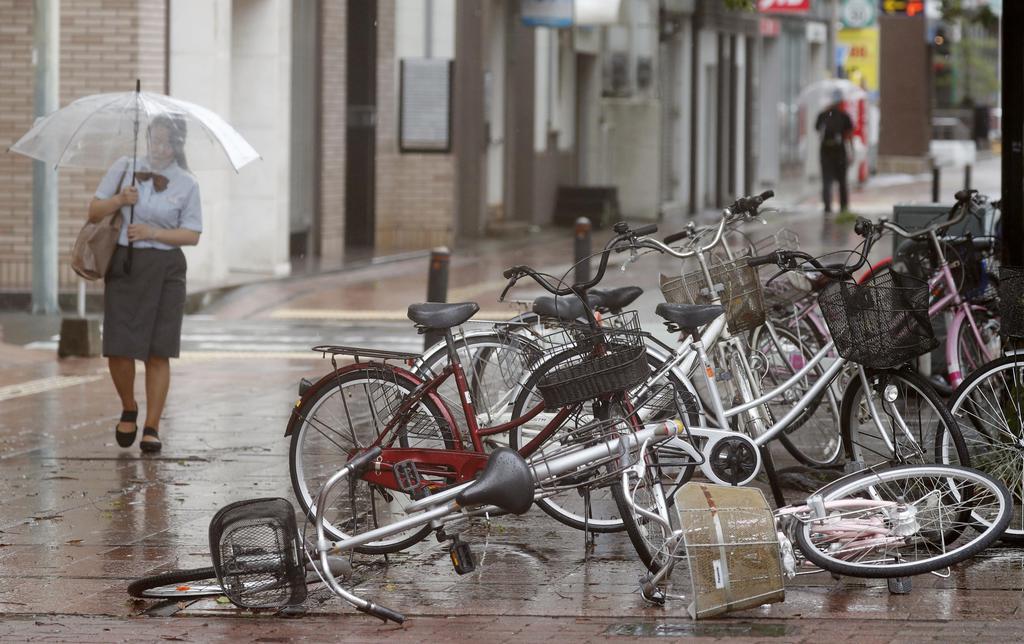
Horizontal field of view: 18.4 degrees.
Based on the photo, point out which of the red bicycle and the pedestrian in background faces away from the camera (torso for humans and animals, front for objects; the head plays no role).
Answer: the pedestrian in background

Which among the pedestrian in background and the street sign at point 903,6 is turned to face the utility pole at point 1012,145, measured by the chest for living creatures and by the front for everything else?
the street sign

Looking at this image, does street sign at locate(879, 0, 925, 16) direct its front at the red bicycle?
yes

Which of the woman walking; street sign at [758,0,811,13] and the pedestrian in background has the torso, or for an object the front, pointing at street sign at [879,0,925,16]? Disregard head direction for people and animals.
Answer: the pedestrian in background

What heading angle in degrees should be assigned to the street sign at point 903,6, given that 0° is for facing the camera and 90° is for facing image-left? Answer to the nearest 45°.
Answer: approximately 0°

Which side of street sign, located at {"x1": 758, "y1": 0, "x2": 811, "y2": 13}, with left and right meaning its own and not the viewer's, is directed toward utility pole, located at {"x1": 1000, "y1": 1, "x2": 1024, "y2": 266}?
front

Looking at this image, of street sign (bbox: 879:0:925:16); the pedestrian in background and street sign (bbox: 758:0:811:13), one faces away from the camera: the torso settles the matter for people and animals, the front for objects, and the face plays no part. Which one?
the pedestrian in background

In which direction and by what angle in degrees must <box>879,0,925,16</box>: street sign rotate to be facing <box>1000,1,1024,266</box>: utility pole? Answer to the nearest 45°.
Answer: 0° — it already faces it
